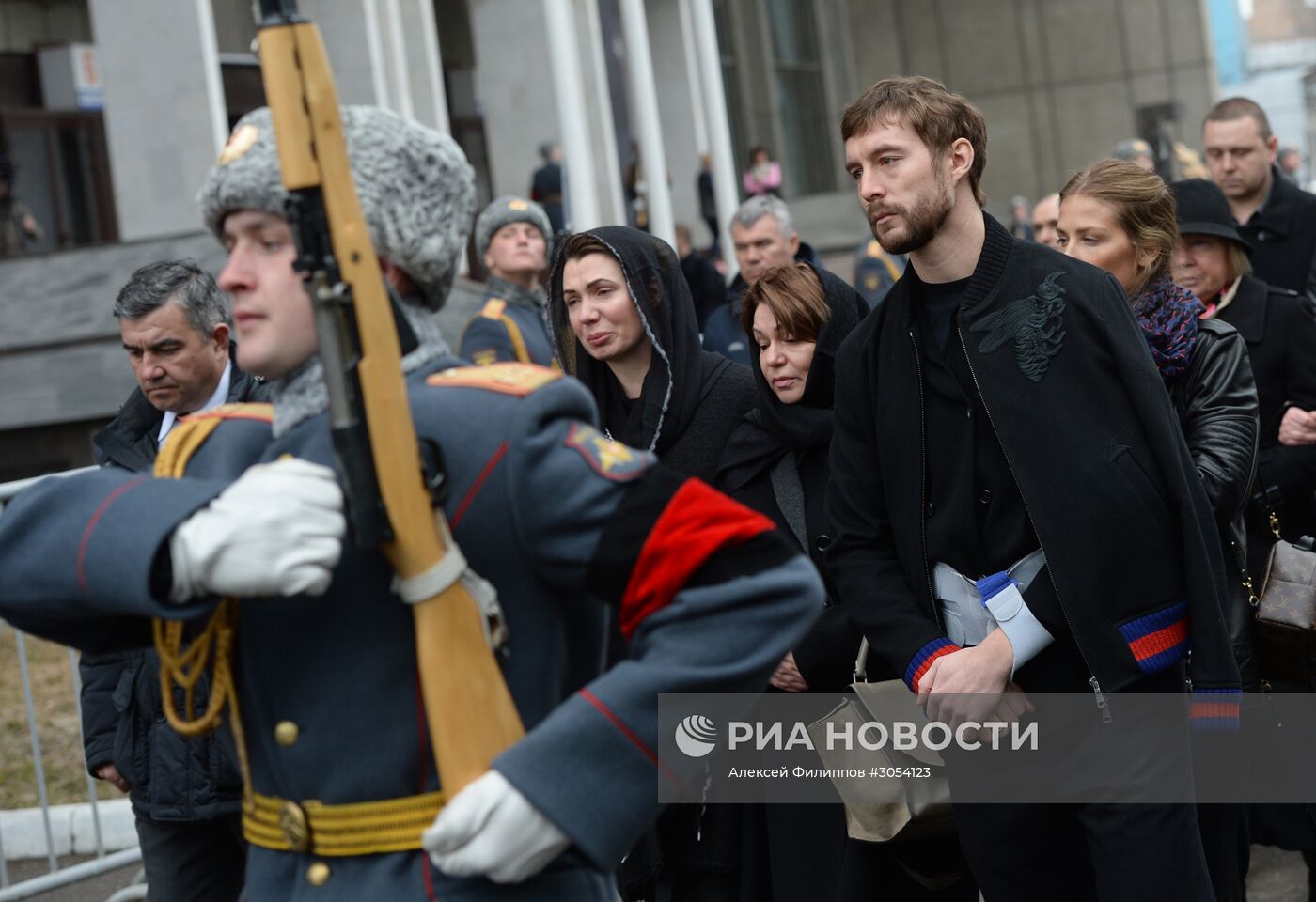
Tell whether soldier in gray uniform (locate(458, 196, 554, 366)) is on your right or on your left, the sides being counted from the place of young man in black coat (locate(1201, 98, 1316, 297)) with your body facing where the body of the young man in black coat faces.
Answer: on your right

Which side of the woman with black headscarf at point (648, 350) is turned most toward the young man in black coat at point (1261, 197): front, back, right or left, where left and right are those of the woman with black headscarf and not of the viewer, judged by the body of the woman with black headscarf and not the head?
back

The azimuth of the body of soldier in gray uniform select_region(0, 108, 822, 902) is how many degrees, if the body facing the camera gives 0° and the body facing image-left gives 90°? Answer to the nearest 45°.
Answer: approximately 45°

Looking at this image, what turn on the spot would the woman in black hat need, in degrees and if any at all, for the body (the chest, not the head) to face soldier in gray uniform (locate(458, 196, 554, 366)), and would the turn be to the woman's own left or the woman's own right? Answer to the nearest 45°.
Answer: approximately 90° to the woman's own right

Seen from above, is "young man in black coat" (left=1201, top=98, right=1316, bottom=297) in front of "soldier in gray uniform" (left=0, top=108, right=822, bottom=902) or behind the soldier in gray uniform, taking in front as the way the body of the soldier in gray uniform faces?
behind

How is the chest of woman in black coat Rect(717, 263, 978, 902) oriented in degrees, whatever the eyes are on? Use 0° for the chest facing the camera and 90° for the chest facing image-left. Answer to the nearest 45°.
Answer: approximately 45°

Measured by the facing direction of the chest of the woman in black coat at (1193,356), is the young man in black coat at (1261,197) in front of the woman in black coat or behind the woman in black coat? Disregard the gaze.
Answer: behind

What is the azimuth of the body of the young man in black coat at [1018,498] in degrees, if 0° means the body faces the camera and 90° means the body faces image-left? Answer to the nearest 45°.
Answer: approximately 45°
